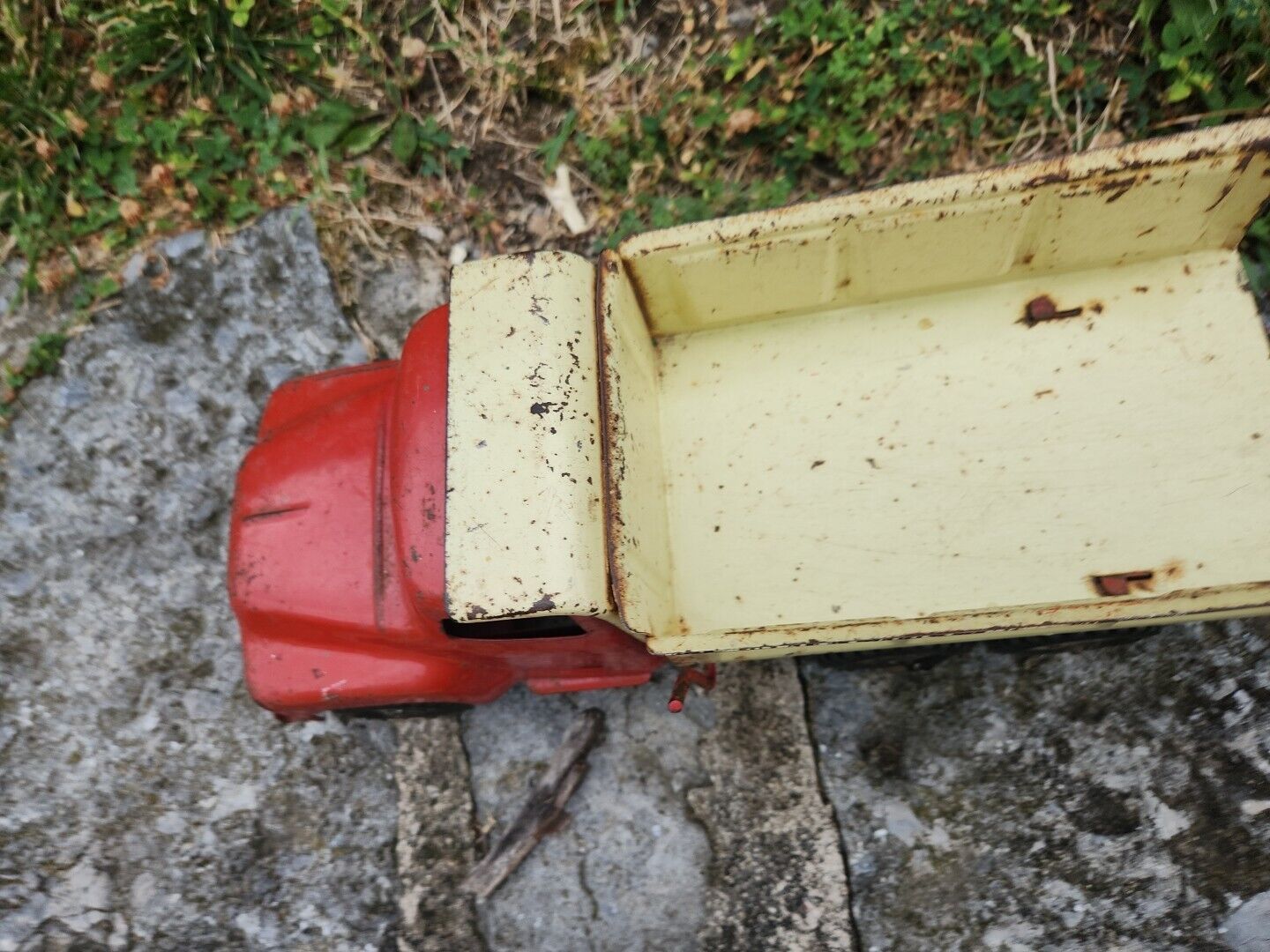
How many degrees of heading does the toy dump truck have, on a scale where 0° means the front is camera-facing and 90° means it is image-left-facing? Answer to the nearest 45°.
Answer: approximately 90°

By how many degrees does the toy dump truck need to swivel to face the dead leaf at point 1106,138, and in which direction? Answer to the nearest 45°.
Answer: approximately 180°

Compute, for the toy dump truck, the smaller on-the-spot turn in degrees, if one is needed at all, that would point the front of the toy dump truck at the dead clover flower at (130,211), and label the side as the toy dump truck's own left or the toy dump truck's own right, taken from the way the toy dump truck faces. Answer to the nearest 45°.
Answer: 0° — it already faces it
